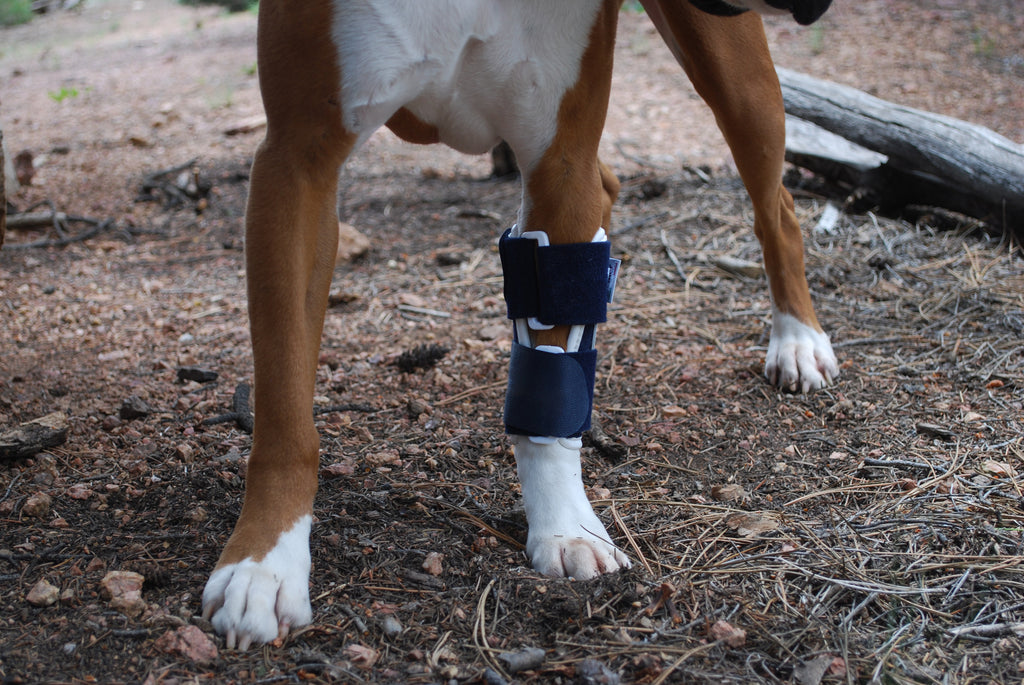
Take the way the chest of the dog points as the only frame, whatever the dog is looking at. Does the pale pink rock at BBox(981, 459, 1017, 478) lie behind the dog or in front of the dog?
behind

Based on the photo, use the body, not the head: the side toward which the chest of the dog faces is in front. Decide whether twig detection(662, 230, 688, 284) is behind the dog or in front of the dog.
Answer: behind

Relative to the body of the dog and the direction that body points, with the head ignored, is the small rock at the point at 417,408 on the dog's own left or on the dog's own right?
on the dog's own right

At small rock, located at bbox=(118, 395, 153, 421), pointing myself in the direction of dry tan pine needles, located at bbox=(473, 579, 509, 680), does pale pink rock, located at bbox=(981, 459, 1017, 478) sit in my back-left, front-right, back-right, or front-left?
front-left

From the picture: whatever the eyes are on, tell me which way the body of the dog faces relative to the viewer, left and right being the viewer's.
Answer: facing the viewer and to the left of the viewer

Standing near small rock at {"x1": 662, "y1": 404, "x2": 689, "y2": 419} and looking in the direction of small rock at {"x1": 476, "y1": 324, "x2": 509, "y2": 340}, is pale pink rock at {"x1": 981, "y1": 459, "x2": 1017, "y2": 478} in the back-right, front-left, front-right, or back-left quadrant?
back-right

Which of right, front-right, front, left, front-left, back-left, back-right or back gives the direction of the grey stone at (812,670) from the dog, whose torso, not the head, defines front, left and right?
left

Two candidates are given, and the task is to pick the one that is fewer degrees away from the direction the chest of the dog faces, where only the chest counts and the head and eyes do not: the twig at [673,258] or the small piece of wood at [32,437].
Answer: the small piece of wood
